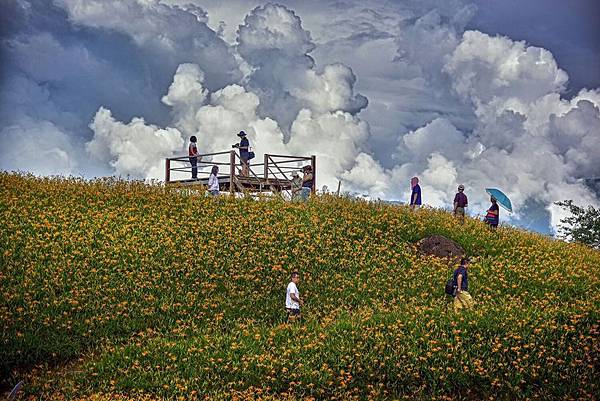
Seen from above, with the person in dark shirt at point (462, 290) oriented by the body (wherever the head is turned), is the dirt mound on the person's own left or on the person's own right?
on the person's own left

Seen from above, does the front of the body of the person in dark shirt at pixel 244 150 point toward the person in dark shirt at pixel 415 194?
no

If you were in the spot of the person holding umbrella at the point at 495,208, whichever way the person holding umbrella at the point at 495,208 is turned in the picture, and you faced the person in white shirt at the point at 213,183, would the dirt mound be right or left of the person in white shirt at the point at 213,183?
left

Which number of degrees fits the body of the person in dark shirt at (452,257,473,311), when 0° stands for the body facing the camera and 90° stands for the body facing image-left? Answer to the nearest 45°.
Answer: approximately 270°

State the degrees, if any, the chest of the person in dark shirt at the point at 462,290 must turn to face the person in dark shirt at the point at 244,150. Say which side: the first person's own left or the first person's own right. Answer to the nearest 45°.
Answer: approximately 135° to the first person's own left

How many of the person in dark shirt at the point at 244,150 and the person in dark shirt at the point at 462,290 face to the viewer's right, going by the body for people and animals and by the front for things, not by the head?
1

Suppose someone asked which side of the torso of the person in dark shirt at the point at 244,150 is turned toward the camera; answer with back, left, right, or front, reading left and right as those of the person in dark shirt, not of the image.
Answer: left

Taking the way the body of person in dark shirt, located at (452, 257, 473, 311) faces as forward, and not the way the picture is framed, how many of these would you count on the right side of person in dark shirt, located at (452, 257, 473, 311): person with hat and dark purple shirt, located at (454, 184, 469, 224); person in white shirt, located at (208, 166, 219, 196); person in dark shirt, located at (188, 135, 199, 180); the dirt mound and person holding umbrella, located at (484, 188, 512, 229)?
0

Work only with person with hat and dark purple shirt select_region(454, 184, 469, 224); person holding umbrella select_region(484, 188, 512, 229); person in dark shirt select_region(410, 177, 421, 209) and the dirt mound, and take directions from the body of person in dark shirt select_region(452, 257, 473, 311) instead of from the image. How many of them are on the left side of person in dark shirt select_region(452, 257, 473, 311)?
4

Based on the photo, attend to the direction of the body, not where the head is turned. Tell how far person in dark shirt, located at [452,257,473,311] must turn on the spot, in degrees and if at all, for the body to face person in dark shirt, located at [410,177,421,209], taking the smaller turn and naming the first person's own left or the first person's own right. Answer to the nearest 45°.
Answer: approximately 90° to the first person's own left

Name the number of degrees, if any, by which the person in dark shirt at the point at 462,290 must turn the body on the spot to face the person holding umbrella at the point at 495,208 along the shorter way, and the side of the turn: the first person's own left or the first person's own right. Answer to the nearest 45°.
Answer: approximately 90° to the first person's own left

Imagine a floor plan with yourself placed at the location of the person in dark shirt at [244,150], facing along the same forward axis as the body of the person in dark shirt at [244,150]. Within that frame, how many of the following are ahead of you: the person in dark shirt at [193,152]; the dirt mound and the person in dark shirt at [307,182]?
1

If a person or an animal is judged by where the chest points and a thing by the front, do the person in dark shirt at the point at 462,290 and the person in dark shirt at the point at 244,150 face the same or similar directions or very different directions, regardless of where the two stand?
very different directions

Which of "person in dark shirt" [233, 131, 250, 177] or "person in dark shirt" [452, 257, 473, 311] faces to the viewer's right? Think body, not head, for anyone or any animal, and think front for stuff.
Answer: "person in dark shirt" [452, 257, 473, 311]

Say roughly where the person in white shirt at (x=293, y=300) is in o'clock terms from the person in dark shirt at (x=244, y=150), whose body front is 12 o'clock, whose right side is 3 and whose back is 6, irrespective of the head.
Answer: The person in white shirt is roughly at 9 o'clock from the person in dark shirt.

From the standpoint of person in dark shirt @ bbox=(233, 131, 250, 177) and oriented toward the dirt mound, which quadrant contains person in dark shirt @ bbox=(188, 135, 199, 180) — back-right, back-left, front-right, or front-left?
back-right
